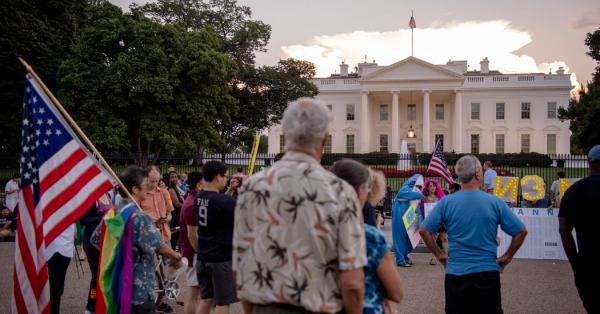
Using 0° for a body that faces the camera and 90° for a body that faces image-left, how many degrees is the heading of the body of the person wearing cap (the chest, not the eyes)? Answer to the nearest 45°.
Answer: approximately 180°

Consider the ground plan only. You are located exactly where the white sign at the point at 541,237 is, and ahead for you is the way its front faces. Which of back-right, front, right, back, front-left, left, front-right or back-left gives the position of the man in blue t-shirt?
front

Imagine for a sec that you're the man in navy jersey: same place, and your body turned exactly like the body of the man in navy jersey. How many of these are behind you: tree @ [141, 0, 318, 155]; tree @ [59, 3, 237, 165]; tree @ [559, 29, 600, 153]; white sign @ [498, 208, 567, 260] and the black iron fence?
0

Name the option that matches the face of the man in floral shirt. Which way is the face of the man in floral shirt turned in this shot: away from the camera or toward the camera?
away from the camera

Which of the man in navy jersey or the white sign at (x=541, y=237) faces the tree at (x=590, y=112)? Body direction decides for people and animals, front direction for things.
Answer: the man in navy jersey

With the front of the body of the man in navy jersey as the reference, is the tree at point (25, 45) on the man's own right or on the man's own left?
on the man's own left

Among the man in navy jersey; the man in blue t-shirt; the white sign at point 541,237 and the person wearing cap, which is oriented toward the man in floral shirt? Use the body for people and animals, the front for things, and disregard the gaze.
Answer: the white sign

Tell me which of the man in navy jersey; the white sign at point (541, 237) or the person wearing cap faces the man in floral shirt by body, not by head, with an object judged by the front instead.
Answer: the white sign

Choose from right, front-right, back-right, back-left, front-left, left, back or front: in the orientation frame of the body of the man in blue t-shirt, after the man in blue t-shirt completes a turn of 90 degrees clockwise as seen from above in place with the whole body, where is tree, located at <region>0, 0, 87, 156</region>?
back-left

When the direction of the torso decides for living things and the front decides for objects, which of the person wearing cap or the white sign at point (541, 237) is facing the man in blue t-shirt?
the white sign

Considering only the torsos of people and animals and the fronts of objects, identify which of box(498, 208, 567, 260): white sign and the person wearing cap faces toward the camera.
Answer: the white sign

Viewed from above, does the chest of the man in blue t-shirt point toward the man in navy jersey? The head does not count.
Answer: no

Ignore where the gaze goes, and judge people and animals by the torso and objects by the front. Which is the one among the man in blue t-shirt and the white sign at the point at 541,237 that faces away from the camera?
the man in blue t-shirt

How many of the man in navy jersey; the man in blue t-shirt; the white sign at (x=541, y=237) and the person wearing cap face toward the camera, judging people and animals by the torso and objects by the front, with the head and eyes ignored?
1

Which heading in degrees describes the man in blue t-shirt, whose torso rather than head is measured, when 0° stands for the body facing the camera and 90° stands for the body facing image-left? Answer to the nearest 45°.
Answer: approximately 180°

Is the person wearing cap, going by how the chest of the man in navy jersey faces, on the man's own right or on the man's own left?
on the man's own right

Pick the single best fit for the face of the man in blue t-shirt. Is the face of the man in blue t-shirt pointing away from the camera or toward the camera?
away from the camera
